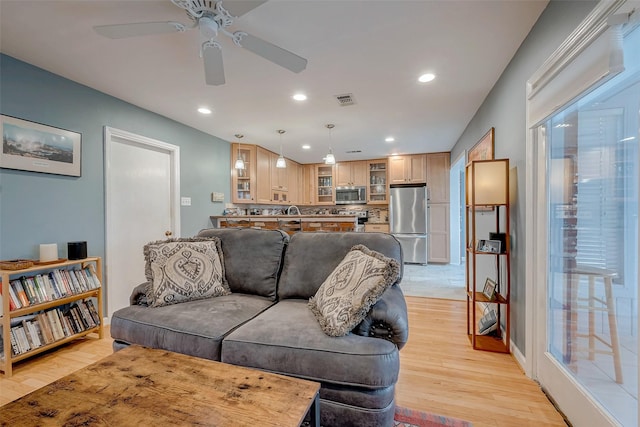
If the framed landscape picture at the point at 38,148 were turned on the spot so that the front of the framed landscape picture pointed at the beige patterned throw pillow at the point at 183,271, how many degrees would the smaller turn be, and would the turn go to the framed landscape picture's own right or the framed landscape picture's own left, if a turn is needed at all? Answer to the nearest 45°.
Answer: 0° — it already faces it

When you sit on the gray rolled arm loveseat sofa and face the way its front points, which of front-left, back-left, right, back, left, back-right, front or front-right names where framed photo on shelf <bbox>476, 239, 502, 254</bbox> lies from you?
back-left

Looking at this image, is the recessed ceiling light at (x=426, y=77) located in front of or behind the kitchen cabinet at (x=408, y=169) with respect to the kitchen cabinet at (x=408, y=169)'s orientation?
in front

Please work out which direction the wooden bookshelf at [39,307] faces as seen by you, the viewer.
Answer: facing the viewer and to the right of the viewer

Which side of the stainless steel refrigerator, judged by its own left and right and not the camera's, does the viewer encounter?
front

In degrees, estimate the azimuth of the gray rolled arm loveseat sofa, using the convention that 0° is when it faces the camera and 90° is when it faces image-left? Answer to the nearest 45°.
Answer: approximately 45°

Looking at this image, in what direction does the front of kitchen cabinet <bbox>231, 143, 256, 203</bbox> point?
toward the camera

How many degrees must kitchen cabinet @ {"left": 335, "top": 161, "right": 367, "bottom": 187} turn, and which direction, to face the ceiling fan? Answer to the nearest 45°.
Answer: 0° — it already faces it

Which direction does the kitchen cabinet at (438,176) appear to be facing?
toward the camera

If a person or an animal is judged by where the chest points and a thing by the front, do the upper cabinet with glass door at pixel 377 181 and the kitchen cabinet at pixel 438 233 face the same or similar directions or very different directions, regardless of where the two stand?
same or similar directions

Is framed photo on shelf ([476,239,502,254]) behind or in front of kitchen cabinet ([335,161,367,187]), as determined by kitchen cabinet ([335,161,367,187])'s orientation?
in front

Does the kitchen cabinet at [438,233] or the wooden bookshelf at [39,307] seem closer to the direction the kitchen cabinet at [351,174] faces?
the wooden bookshelf

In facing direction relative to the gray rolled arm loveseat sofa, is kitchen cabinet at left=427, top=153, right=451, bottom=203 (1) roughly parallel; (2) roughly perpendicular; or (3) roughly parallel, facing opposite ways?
roughly parallel

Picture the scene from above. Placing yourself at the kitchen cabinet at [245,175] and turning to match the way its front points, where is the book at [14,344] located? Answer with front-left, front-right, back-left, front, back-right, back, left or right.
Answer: front-right

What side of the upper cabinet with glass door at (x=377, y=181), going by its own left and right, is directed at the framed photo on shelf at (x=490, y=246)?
front

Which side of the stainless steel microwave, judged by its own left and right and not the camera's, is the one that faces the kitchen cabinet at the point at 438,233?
left

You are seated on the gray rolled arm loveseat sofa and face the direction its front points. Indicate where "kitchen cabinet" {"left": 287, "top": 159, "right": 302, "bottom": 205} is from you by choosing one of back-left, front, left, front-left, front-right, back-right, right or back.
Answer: back-right

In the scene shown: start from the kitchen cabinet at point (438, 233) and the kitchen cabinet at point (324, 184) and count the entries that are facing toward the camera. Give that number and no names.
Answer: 2

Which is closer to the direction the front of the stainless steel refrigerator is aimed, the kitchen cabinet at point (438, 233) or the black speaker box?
the black speaker box
